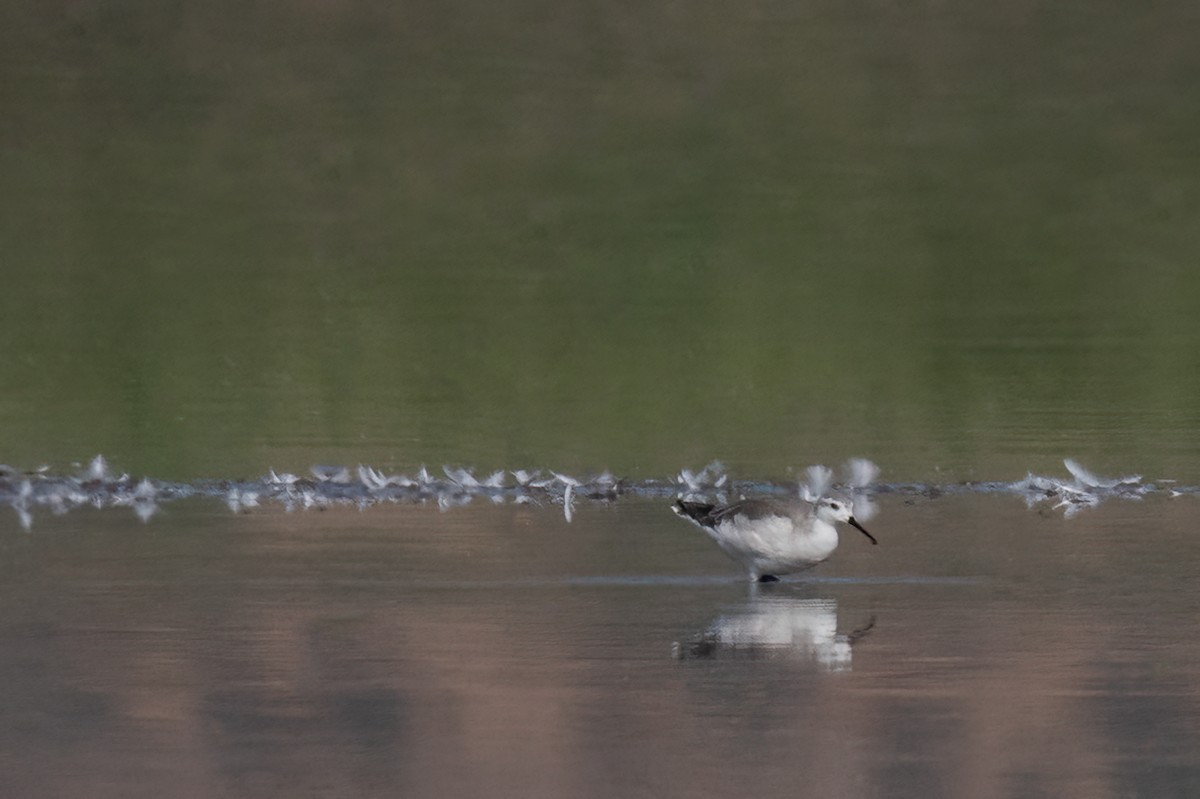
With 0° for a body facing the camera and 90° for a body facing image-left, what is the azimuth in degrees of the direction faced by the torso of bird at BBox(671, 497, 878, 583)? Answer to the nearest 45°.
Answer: approximately 270°
